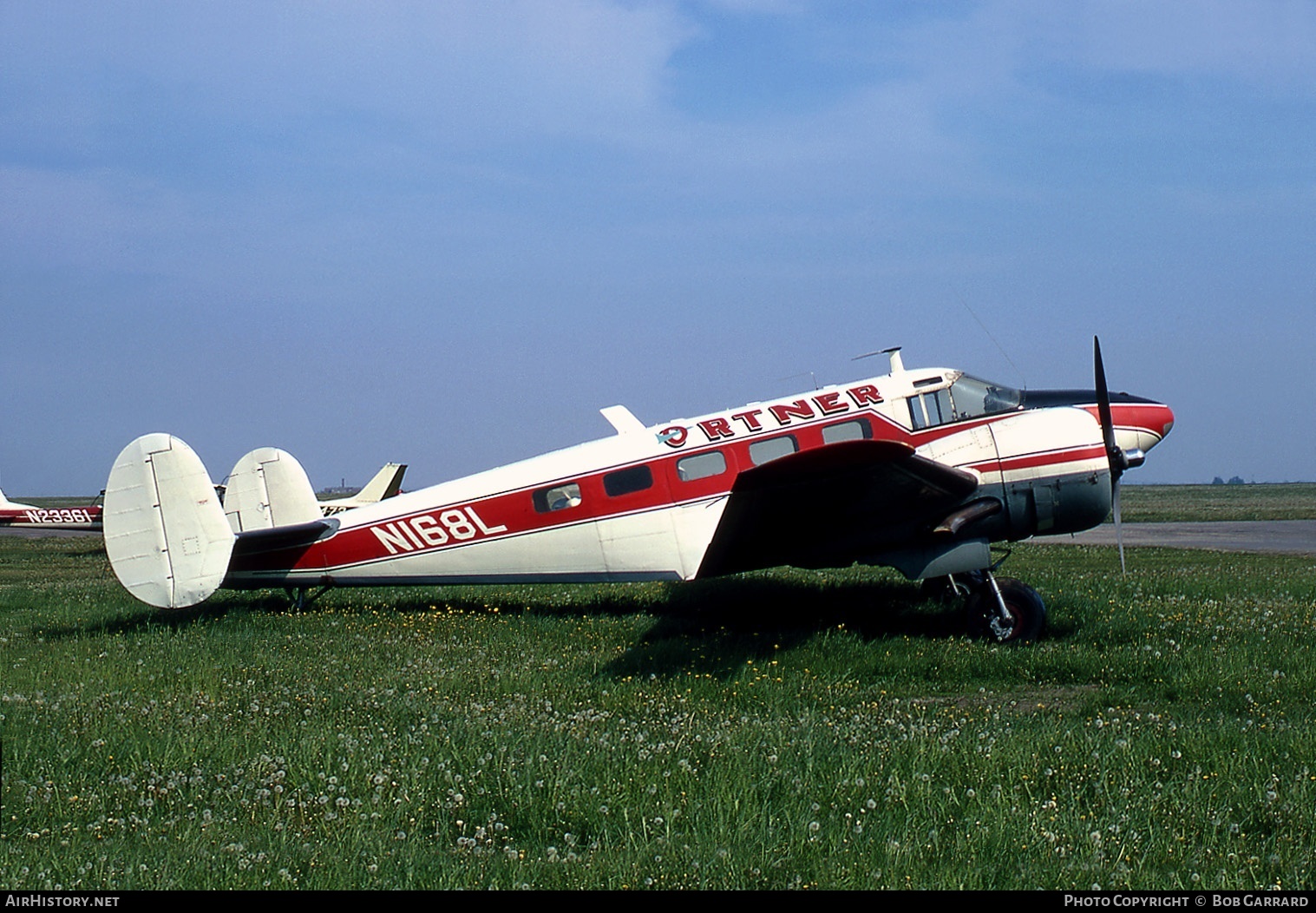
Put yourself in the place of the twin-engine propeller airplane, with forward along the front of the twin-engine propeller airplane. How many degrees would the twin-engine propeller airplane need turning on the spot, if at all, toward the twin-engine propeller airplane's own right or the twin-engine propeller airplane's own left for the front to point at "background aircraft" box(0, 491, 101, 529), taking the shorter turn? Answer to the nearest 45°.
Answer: approximately 135° to the twin-engine propeller airplane's own left

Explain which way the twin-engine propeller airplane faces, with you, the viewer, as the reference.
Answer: facing to the right of the viewer
